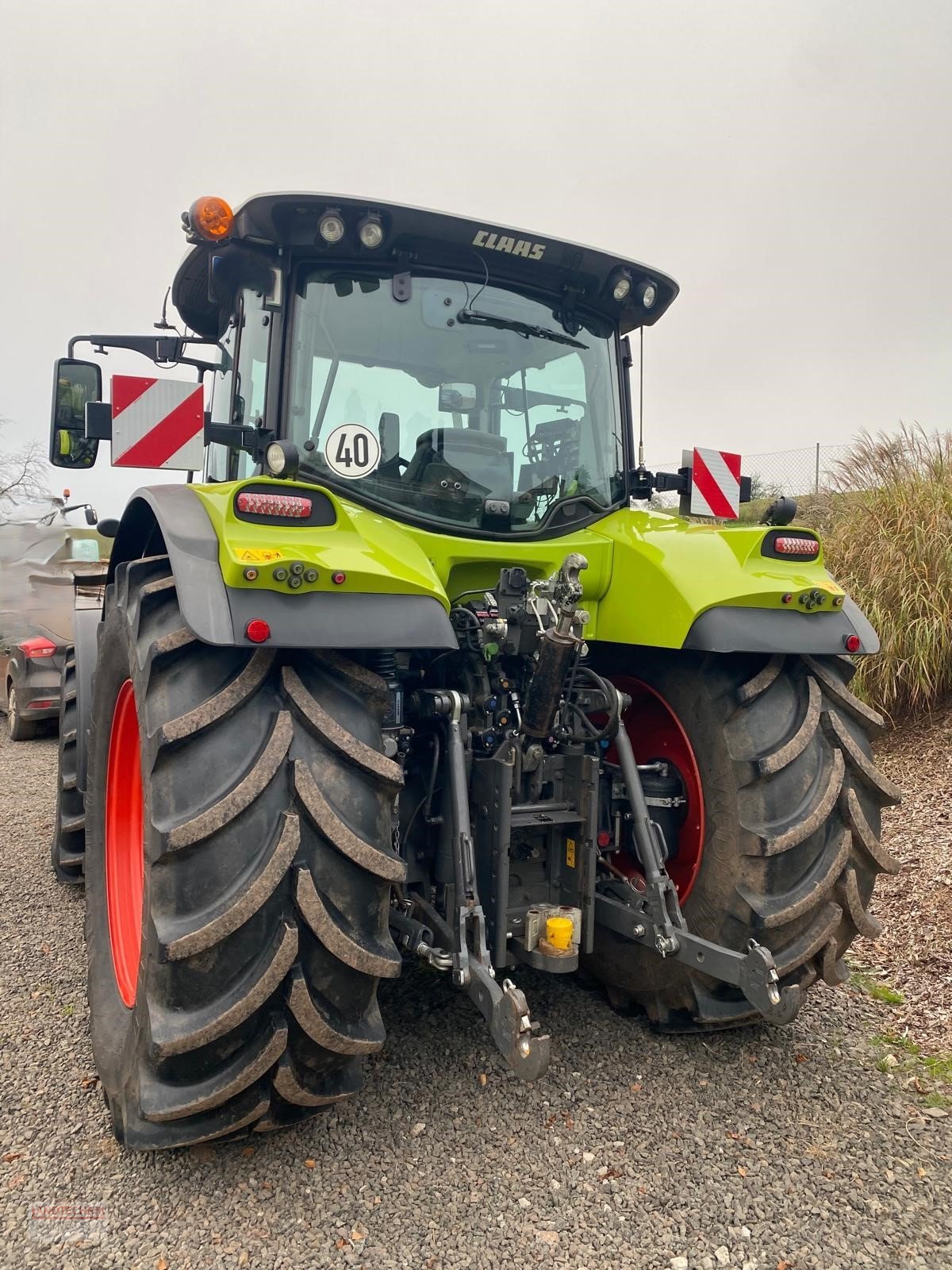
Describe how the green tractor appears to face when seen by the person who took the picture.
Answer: facing away from the viewer and to the left of the viewer

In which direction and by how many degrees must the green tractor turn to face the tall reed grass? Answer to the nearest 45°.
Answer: approximately 90° to its right
